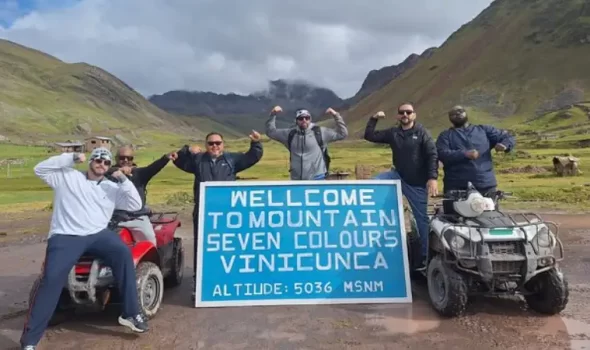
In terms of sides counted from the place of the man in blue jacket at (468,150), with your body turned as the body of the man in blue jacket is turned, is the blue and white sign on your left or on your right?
on your right

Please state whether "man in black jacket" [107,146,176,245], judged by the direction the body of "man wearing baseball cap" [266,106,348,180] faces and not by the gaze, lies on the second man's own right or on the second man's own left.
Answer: on the second man's own right

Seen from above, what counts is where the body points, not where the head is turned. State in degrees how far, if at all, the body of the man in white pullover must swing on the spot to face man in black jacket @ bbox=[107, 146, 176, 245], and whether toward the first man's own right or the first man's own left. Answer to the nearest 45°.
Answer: approximately 135° to the first man's own left

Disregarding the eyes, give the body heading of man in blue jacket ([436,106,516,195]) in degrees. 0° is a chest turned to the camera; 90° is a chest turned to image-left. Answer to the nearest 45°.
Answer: approximately 0°

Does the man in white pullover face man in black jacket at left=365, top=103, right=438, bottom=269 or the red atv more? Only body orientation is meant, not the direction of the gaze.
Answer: the man in black jacket
